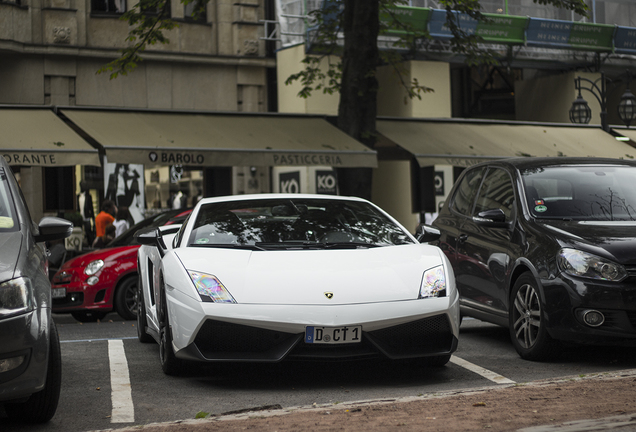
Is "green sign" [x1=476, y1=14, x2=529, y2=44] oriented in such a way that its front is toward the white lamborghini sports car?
yes

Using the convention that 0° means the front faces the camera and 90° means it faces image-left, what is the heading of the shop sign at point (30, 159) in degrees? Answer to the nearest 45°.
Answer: approximately 0°

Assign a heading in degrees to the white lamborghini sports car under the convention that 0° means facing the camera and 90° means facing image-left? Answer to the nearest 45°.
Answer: approximately 0°

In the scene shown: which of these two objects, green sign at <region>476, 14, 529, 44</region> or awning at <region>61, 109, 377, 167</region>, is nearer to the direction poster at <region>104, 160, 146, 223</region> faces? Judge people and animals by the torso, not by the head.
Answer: the awning

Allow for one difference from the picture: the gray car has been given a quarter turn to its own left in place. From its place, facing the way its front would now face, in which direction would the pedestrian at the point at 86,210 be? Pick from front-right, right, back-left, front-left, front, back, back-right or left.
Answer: left

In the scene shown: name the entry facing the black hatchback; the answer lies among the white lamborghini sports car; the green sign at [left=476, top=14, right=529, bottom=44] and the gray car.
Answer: the green sign

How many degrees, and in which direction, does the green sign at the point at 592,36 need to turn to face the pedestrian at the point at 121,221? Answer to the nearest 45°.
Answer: approximately 45° to its right

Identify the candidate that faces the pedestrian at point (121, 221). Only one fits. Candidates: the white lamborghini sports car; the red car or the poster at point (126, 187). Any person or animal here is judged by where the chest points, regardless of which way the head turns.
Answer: the poster

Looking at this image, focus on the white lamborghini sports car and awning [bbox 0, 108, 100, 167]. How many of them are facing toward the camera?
2

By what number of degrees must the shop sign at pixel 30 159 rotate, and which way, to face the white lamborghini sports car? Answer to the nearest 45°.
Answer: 0° — it already faces it
